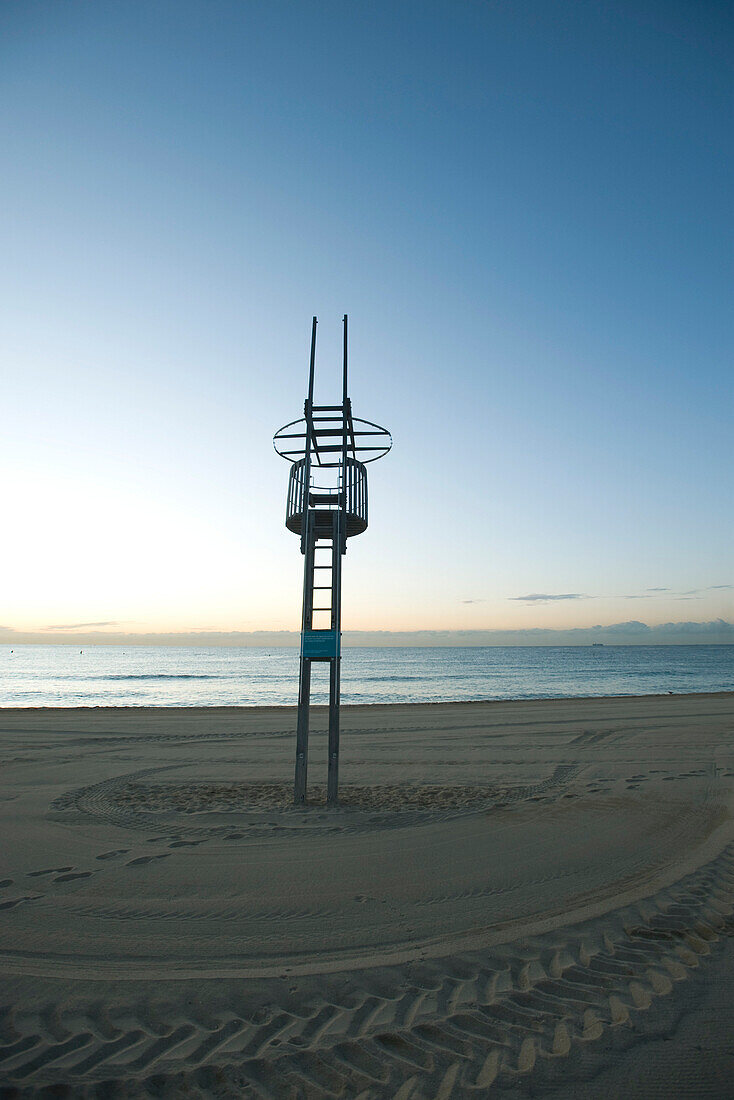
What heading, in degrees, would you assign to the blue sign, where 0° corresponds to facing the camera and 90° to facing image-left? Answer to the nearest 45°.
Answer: approximately 0°
